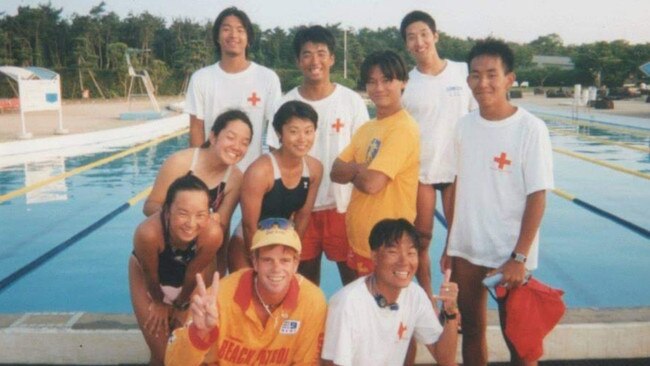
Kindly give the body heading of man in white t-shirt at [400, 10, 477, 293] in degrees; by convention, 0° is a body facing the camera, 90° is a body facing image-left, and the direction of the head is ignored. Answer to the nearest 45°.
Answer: approximately 0°

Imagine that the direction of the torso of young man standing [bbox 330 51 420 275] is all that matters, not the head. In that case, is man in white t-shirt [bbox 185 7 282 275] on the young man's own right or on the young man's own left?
on the young man's own right

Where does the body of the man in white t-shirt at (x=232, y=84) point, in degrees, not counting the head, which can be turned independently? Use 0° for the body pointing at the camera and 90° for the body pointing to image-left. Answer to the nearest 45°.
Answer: approximately 0°

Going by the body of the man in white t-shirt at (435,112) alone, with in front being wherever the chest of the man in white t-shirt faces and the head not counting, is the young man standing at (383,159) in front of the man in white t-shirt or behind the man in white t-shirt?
in front

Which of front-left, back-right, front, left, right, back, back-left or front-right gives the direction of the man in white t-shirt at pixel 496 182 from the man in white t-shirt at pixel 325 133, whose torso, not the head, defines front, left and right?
front-left
